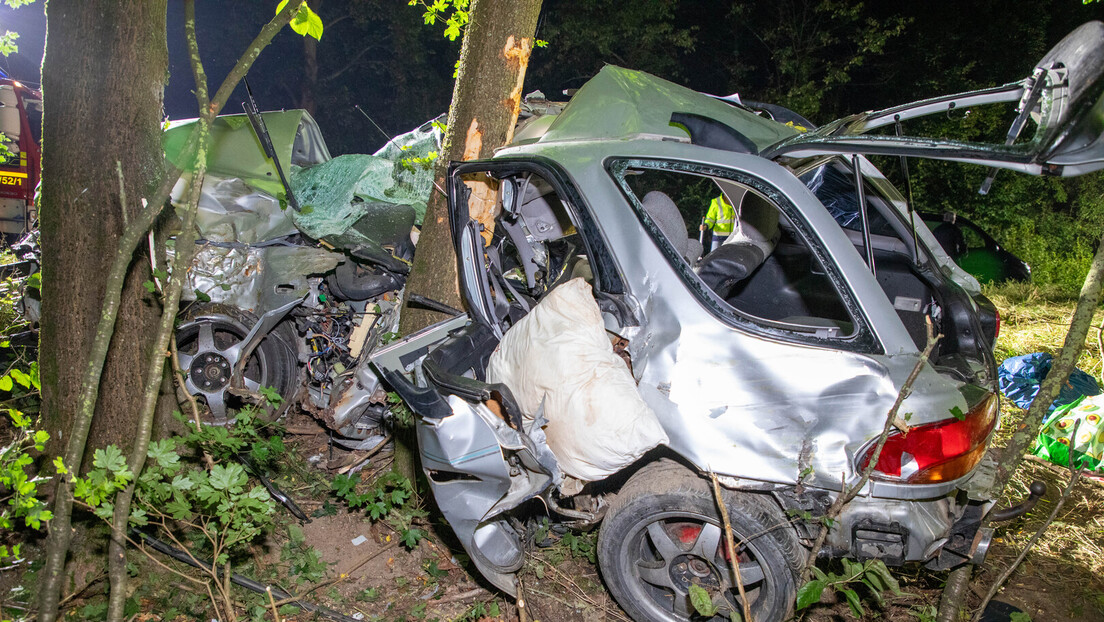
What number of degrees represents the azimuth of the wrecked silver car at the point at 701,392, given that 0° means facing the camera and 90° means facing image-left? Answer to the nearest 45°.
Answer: approximately 135°

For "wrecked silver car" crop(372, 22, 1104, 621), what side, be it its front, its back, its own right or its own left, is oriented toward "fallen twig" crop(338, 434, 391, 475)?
front

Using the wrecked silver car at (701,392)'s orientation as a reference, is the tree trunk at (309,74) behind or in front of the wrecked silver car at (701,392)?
in front

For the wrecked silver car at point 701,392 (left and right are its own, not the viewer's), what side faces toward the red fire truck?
front

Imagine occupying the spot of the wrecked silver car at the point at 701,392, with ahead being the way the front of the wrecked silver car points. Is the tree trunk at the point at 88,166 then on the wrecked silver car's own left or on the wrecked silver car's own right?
on the wrecked silver car's own left

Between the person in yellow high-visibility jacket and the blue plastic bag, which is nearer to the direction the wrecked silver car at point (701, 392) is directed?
the person in yellow high-visibility jacket

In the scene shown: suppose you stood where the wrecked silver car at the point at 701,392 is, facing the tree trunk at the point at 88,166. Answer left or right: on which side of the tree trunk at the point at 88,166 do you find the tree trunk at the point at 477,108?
right

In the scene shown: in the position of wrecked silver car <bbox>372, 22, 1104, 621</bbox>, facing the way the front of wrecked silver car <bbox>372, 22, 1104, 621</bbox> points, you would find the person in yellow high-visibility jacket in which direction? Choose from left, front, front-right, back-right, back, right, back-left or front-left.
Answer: front-right
